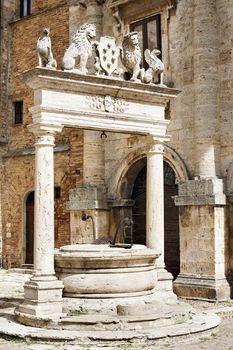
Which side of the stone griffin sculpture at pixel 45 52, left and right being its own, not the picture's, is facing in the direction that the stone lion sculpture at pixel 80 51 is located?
back

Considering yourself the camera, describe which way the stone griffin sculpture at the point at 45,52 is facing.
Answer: facing the viewer and to the left of the viewer
